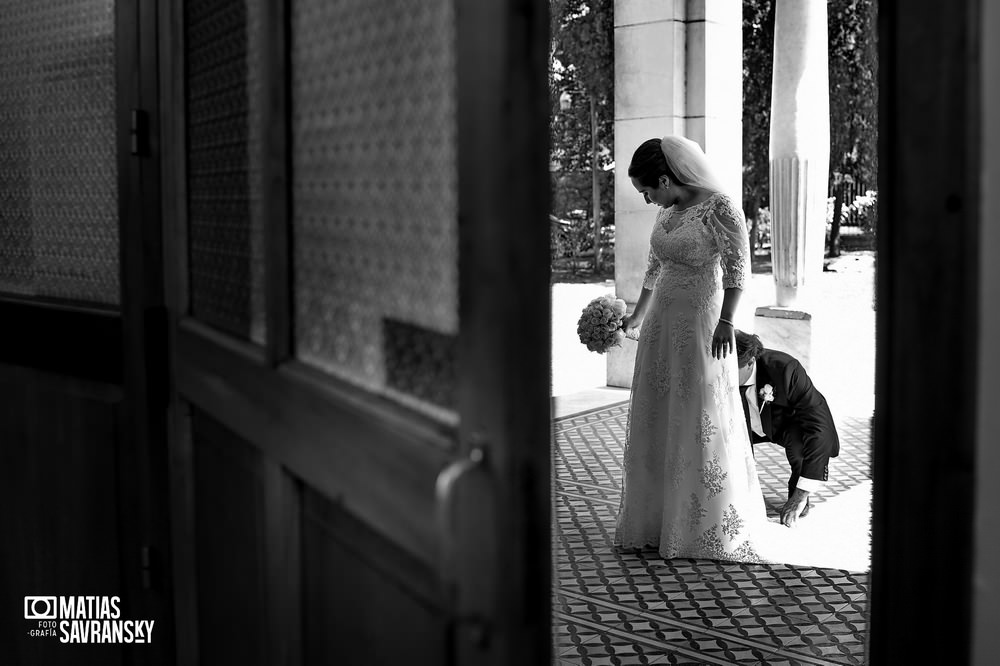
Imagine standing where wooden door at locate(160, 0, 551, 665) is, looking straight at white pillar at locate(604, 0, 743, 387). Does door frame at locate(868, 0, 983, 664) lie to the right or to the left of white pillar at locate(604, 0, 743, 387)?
right

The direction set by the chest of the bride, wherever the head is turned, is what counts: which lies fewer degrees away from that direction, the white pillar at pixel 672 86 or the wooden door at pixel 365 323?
the wooden door

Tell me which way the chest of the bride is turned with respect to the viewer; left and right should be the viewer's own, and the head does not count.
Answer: facing the viewer and to the left of the viewer

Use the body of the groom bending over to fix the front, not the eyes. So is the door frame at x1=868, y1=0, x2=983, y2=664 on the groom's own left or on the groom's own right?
on the groom's own left

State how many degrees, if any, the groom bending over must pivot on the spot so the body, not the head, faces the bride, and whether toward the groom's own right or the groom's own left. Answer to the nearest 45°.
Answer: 0° — they already face them

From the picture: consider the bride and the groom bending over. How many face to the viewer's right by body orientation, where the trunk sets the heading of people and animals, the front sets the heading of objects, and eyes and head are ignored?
0

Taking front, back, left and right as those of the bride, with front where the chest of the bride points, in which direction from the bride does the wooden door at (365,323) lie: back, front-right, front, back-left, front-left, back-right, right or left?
front-left

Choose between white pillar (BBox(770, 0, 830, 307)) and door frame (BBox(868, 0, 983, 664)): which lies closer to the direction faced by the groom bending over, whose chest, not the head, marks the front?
the door frame

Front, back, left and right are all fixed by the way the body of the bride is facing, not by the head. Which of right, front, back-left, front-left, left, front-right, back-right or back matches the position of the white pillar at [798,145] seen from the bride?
back-right

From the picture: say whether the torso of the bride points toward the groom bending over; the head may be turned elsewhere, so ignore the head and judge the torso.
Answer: no

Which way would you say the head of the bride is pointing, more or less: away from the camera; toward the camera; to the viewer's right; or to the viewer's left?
to the viewer's left

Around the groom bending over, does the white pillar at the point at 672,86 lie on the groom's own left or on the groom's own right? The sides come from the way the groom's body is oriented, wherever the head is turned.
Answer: on the groom's own right

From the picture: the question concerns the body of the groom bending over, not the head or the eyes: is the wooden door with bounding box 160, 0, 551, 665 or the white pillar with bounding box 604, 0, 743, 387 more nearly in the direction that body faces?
the wooden door

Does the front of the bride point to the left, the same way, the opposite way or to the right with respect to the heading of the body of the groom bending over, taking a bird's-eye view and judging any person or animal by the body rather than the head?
the same way

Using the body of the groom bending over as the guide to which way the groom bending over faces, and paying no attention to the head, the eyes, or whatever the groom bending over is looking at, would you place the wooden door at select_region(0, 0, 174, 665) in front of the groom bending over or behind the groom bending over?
in front

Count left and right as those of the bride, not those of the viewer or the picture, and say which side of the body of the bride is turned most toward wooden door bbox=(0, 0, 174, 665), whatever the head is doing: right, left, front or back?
front
